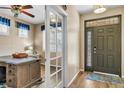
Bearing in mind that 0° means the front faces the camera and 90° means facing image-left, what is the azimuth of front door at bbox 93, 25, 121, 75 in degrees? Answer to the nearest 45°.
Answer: approximately 45°

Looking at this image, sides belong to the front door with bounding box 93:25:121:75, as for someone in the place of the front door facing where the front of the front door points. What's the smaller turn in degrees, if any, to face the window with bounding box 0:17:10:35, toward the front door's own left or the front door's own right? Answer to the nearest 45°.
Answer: approximately 45° to the front door's own right

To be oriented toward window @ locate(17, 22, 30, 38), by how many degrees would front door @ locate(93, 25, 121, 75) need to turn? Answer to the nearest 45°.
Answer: approximately 45° to its right

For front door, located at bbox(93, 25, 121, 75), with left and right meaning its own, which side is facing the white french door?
front
